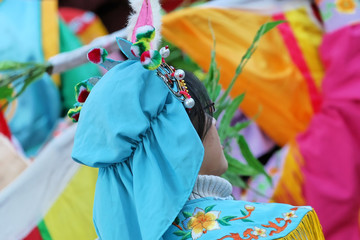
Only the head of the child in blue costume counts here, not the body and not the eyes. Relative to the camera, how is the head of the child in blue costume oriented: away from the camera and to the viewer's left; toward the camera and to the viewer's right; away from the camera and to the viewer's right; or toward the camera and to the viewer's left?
away from the camera and to the viewer's right

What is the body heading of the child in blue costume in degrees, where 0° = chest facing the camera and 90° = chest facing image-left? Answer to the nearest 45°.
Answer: approximately 225°
